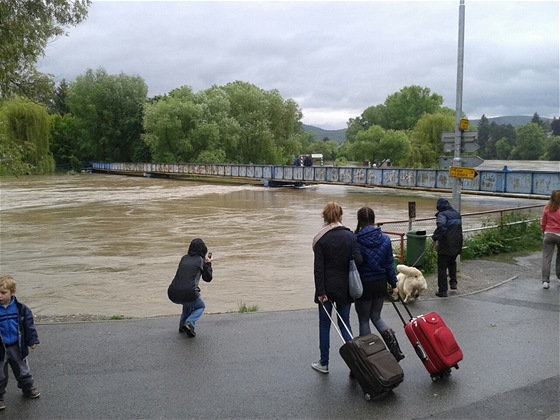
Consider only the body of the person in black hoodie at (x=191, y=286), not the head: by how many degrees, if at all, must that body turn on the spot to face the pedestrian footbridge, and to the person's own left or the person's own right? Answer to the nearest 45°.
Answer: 0° — they already face it

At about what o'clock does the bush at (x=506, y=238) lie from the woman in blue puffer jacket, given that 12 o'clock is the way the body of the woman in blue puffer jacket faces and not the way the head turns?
The bush is roughly at 2 o'clock from the woman in blue puffer jacket.

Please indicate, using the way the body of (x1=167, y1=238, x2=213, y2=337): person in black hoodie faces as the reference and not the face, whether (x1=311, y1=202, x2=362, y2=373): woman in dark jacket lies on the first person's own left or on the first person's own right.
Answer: on the first person's own right

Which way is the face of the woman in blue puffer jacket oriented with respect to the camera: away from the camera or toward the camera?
away from the camera

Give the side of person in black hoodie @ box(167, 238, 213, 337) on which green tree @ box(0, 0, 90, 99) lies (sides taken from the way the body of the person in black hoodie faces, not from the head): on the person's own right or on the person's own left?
on the person's own left

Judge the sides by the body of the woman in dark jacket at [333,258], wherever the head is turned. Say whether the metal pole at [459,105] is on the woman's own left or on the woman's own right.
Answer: on the woman's own right

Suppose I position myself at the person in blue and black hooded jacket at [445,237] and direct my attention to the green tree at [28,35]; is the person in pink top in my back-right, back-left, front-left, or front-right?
back-right

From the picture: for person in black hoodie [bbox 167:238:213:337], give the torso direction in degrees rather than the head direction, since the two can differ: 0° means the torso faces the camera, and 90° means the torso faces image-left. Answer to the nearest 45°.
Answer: approximately 225°

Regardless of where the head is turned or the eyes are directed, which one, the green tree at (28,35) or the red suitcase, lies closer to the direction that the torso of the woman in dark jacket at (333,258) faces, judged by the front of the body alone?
the green tree
